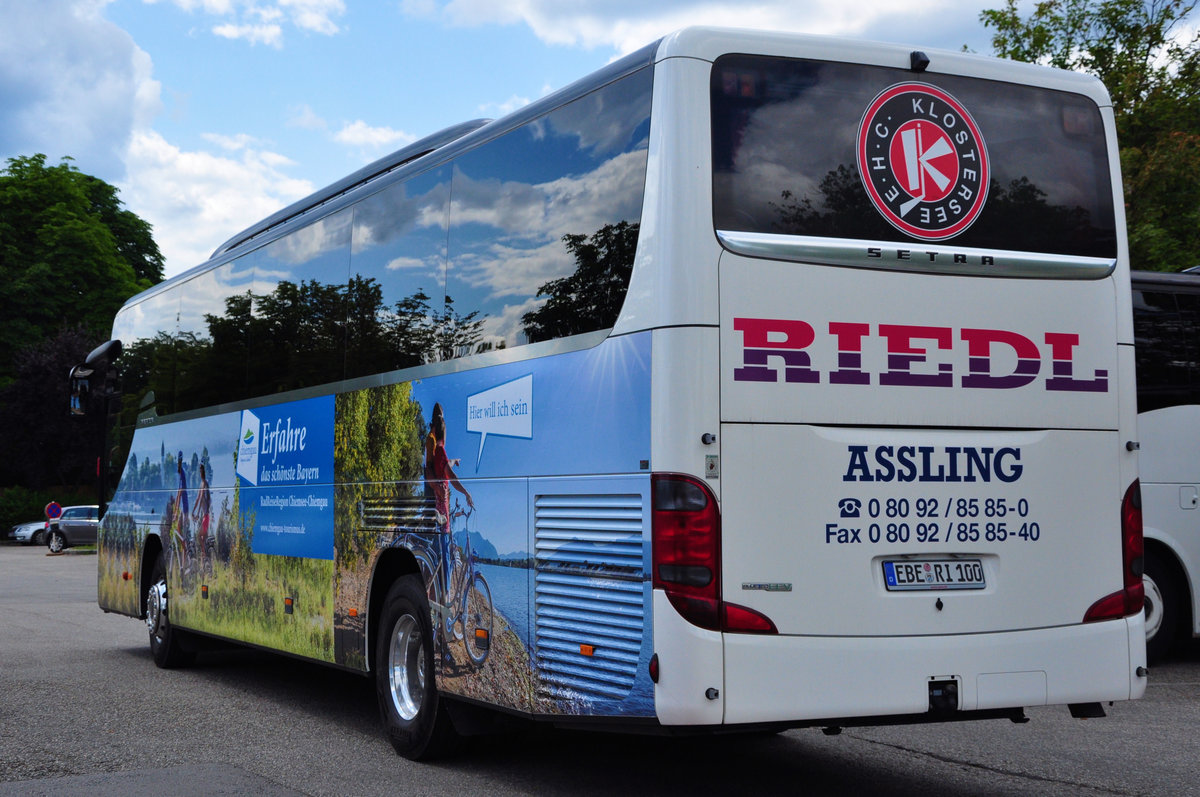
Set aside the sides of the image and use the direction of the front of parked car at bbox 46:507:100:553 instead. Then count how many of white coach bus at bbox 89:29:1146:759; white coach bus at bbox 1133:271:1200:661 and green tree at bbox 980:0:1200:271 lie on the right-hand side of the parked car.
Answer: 0

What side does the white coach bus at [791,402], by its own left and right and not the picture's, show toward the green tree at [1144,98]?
right

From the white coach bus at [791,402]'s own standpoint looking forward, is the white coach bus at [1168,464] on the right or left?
on its right

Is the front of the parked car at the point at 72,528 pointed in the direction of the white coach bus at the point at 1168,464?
no

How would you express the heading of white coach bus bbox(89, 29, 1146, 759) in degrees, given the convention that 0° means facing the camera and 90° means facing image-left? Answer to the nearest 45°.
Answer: approximately 135°

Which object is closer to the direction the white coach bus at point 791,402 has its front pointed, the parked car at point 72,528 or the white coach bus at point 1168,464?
the parked car

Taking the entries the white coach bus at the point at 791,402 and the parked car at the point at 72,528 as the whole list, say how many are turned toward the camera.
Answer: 0

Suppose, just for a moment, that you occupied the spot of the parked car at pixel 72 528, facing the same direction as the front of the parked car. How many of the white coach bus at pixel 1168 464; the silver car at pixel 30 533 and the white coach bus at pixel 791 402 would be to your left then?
2

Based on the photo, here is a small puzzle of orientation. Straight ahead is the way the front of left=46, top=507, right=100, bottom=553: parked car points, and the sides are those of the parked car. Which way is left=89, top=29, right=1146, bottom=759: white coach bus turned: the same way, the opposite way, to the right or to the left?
to the right

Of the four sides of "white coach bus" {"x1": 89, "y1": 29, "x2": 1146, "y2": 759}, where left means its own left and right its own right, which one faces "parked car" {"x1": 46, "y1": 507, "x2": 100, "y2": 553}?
front
